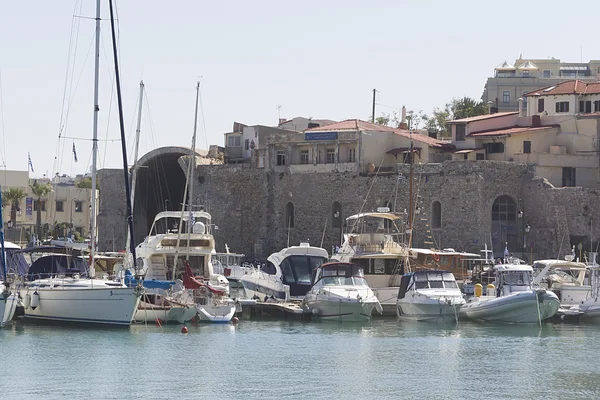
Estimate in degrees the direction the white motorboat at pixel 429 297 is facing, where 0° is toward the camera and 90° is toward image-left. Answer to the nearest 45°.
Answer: approximately 315°

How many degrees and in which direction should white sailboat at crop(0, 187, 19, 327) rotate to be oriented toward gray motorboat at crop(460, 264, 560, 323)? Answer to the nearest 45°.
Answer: approximately 45° to its left

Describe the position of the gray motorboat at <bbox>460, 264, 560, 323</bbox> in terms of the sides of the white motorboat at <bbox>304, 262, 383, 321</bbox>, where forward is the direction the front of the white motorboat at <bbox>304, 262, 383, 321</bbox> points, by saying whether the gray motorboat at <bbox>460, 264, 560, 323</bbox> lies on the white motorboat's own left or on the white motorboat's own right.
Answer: on the white motorboat's own left

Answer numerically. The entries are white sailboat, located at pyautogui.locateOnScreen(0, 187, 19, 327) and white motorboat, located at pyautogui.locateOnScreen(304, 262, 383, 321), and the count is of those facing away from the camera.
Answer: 0

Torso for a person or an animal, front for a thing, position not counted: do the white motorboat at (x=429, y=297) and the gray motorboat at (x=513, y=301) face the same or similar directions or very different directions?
same or similar directions

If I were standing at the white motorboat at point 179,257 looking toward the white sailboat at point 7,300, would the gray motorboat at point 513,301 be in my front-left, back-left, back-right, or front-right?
back-left

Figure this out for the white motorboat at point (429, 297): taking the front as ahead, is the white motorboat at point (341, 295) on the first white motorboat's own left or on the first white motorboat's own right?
on the first white motorboat's own right

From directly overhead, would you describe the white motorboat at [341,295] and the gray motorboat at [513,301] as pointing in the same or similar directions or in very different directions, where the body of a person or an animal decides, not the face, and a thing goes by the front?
same or similar directions

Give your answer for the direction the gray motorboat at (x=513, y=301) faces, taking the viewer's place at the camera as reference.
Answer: facing the viewer and to the right of the viewer

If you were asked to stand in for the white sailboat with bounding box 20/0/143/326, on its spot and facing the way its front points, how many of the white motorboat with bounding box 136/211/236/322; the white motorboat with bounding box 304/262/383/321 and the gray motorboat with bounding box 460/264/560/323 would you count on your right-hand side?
0

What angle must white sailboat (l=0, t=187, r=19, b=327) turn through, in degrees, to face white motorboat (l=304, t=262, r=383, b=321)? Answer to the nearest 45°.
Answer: approximately 45° to its left

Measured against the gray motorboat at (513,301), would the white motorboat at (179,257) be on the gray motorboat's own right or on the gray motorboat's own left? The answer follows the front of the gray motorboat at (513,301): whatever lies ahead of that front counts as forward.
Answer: on the gray motorboat's own right

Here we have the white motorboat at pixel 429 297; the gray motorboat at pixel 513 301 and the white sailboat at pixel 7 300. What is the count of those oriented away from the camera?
0

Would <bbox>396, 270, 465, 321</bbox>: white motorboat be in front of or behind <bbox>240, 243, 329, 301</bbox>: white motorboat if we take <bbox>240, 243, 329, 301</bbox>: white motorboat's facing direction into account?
behind

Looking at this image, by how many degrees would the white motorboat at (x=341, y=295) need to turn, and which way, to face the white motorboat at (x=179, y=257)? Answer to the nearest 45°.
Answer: approximately 135° to its right

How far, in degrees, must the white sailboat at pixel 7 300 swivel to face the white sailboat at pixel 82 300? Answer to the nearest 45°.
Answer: approximately 45° to its left
